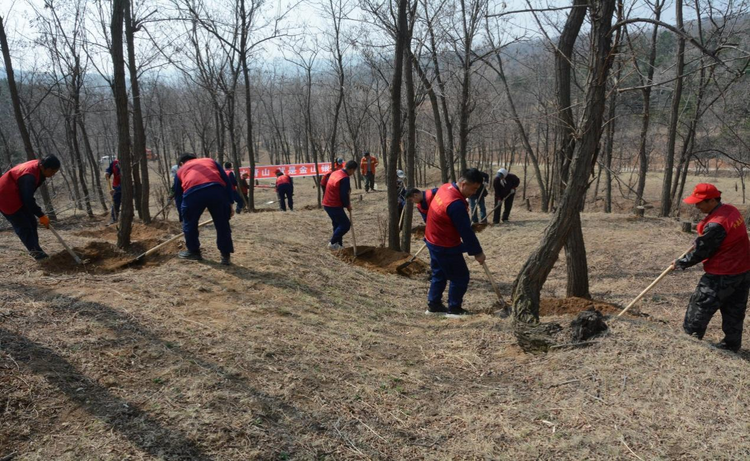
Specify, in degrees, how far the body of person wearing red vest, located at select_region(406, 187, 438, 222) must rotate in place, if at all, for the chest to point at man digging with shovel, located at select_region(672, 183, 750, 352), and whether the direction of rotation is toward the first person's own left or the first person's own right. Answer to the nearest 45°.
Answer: approximately 135° to the first person's own left

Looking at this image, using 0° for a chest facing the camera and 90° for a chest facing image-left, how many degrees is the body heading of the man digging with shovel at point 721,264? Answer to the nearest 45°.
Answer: approximately 90°

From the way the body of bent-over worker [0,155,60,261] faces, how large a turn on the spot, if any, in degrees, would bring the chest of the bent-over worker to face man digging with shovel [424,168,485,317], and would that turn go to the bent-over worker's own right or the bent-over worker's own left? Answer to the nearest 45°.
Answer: approximately 45° to the bent-over worker's own right

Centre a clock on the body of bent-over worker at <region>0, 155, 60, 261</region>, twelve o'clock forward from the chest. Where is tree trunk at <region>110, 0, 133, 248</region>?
The tree trunk is roughly at 12 o'clock from the bent-over worker.

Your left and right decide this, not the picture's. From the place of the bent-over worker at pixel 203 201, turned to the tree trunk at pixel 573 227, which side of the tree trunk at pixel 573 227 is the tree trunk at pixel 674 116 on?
left

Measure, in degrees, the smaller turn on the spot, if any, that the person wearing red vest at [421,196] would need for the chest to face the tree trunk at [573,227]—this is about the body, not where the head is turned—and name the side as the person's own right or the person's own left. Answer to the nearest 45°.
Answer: approximately 135° to the person's own left

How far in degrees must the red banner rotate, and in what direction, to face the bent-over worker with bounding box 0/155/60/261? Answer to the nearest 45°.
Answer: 0° — it already faces them

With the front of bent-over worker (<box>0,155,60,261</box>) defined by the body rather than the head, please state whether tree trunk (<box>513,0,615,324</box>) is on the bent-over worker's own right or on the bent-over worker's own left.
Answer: on the bent-over worker's own right

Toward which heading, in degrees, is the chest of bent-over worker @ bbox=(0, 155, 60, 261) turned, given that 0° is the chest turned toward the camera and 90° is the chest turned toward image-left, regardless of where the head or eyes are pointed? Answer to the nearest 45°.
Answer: approximately 270°

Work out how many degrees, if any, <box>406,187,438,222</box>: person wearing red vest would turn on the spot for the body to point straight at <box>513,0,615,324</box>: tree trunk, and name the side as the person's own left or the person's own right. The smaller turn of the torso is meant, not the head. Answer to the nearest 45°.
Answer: approximately 135° to the person's own left

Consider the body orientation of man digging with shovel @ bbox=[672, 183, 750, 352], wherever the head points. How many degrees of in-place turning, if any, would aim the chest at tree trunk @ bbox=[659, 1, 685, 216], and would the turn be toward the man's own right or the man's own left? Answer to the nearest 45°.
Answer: approximately 90° to the man's own right
